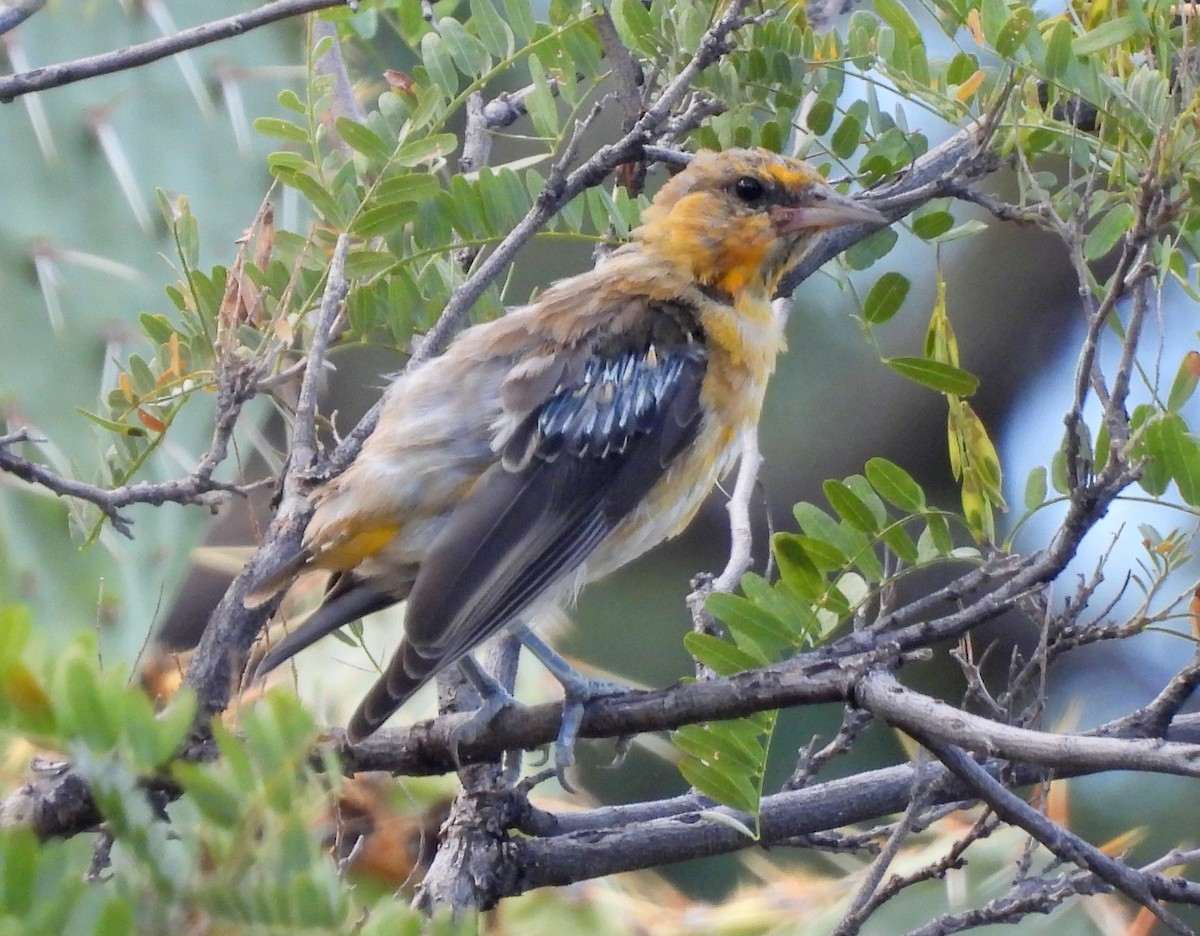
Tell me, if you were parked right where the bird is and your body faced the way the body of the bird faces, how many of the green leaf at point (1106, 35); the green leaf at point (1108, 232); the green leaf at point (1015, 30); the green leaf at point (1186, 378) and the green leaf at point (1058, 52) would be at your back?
0

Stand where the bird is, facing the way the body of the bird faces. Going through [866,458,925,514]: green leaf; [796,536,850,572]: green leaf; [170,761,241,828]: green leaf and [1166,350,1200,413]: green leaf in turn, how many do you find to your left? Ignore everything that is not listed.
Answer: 0

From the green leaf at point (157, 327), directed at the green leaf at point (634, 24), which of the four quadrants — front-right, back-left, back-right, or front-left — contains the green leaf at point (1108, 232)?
front-right

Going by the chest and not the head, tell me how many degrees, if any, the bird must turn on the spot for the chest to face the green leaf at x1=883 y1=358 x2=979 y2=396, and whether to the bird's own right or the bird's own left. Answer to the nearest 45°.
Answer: approximately 45° to the bird's own right

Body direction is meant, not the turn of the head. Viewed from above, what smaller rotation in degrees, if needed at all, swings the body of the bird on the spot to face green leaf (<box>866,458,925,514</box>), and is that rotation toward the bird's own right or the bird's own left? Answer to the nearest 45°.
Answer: approximately 45° to the bird's own right

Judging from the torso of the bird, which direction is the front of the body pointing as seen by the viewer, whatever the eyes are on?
to the viewer's right
